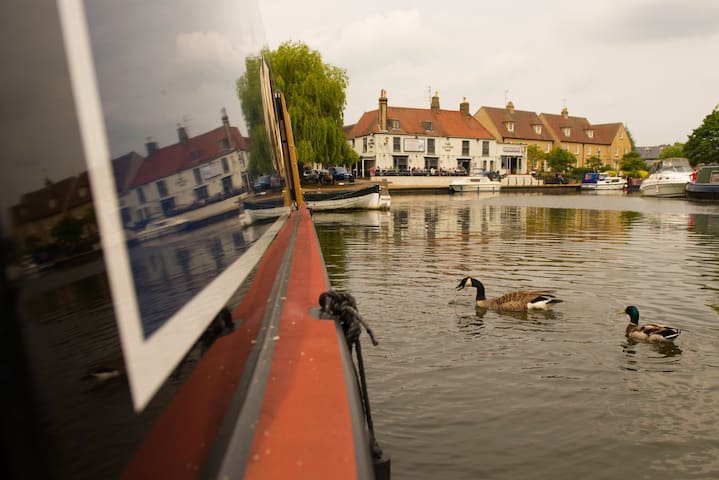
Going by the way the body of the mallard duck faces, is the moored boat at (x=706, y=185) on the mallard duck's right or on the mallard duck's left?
on the mallard duck's right

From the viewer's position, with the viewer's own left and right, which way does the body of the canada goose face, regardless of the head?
facing to the left of the viewer

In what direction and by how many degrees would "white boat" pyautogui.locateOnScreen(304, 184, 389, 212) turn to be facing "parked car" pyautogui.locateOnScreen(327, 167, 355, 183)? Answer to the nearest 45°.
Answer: approximately 90° to its left

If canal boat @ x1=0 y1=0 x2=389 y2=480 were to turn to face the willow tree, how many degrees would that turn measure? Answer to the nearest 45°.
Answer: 0° — it already faces it

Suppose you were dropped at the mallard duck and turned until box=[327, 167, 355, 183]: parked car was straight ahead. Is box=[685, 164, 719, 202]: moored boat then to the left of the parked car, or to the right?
right

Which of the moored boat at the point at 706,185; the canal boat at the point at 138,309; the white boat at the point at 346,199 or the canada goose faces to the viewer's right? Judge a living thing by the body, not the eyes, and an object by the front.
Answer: the white boat

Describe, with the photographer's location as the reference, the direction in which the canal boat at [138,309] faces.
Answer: facing away from the viewer

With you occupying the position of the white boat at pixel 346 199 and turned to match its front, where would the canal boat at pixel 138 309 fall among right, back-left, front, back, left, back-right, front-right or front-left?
right

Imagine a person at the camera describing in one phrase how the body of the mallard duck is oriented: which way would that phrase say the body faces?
to the viewer's left

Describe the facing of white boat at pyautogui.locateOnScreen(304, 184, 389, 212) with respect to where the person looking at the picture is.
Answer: facing to the right of the viewer
